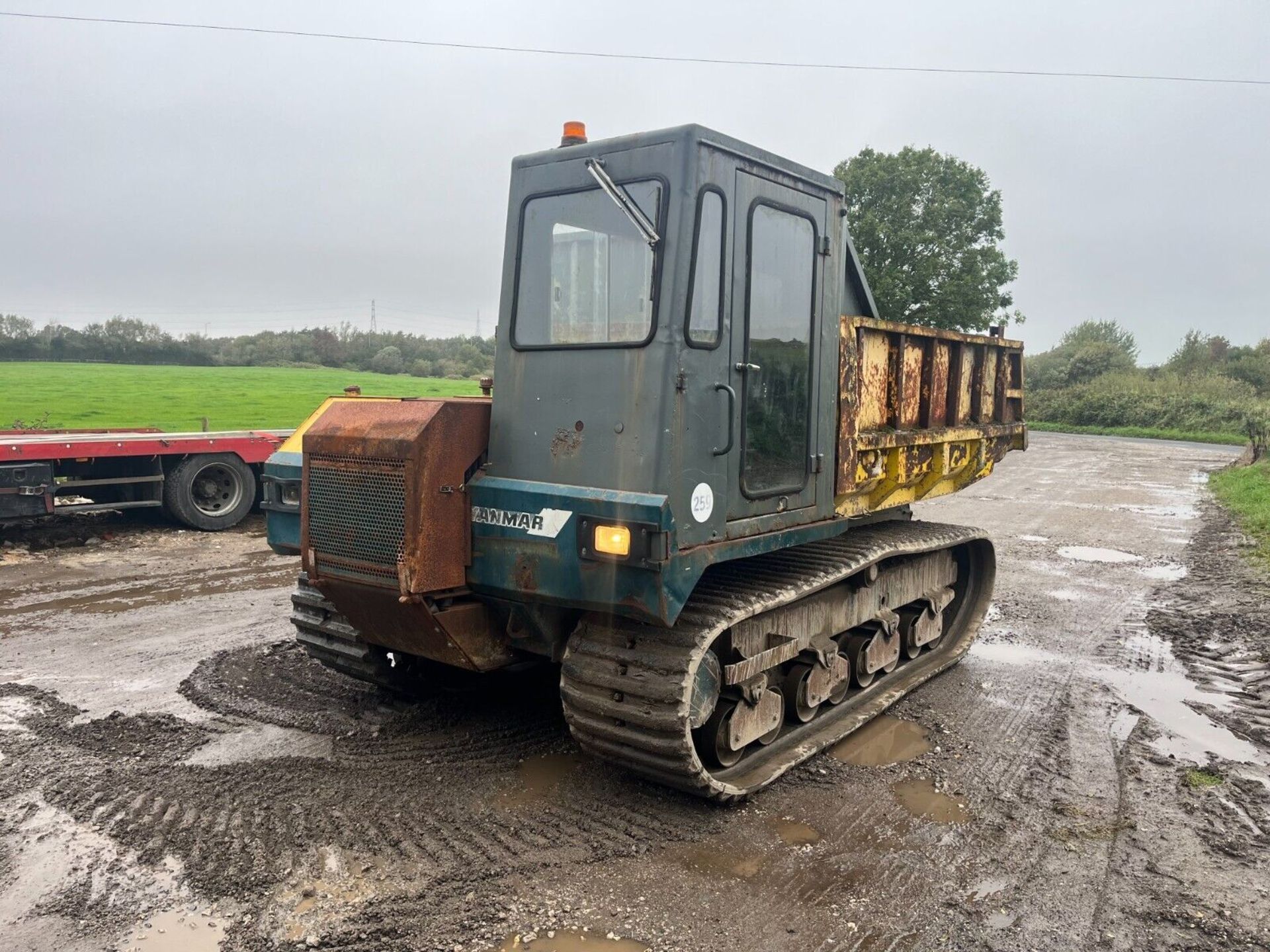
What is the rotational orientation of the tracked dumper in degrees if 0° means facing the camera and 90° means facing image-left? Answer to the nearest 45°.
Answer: approximately 45°

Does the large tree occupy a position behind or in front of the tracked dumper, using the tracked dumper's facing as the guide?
behind

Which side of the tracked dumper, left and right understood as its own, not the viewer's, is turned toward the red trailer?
right

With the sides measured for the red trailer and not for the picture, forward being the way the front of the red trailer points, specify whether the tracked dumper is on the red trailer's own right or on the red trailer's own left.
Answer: on the red trailer's own left

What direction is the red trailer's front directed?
to the viewer's left

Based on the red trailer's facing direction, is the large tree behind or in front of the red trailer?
behind
